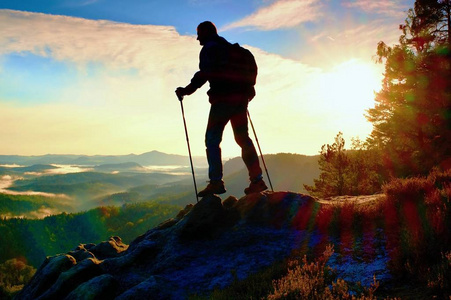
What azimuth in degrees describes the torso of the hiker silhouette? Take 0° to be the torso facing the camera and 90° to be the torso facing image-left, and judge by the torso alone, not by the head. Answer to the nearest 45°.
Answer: approximately 90°

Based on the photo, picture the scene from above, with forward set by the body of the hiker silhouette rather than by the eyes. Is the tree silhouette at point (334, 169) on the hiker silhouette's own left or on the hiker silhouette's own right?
on the hiker silhouette's own right

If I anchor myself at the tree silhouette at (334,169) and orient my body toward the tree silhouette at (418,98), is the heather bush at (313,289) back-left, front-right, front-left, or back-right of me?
front-right

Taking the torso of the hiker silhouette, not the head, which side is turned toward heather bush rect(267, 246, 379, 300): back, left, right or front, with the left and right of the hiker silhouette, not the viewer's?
left
